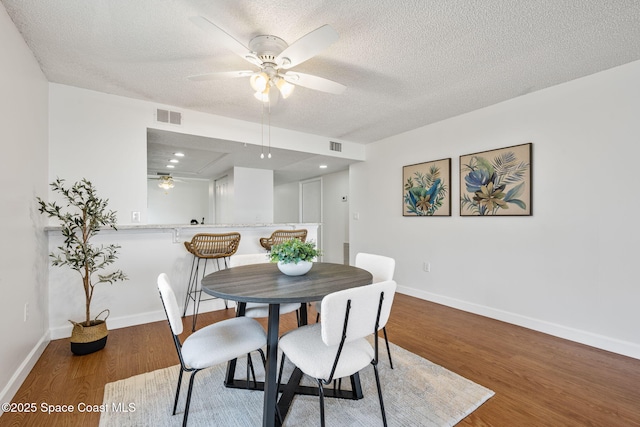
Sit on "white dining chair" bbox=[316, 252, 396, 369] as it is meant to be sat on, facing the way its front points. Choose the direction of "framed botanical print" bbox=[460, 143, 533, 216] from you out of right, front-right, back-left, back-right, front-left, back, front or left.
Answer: back

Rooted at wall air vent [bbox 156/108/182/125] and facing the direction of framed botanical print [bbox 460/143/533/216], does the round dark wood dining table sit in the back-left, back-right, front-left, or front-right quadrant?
front-right

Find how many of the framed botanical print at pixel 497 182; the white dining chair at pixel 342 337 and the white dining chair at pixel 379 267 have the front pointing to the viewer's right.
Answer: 0

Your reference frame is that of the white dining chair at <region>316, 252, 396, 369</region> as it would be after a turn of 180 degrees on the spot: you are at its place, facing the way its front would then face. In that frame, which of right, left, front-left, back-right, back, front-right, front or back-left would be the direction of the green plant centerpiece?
back

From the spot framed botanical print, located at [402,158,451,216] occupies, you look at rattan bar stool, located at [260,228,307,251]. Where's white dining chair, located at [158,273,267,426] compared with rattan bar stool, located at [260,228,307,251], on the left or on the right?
left

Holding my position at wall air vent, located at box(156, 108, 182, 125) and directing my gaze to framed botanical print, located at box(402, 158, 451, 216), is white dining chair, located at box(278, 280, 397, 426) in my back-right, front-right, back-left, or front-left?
front-right

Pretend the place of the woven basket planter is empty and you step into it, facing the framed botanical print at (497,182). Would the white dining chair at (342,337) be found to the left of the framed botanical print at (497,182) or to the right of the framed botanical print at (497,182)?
right

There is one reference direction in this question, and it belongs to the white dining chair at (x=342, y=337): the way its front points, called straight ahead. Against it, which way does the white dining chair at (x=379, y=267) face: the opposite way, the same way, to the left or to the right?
to the left

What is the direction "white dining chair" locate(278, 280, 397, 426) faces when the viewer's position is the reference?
facing away from the viewer and to the left of the viewer

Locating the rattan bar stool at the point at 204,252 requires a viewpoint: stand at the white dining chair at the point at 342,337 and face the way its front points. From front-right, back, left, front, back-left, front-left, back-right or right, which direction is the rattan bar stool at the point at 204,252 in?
front

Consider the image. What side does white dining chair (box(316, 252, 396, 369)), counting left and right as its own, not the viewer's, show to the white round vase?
front

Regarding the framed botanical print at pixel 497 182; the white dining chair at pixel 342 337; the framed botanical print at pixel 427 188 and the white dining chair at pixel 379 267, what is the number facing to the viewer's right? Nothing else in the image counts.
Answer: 0

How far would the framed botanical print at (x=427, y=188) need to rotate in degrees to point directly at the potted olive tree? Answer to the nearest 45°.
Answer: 0° — it already faces it

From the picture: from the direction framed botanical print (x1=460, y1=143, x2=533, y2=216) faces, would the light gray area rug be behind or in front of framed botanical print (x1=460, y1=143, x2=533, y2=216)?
in front

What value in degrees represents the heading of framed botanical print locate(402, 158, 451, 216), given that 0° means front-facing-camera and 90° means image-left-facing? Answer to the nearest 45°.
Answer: approximately 45°

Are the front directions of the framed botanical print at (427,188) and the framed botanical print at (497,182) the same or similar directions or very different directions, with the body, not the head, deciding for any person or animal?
same or similar directions

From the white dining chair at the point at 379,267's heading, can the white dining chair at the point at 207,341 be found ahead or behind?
ahead

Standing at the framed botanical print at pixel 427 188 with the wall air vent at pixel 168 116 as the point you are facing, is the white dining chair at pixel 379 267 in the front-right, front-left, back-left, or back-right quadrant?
front-left

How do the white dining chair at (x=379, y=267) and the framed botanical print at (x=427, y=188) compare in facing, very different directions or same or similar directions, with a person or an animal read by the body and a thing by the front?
same or similar directions

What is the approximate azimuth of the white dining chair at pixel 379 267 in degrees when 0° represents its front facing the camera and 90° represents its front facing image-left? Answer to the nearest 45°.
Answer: approximately 45°

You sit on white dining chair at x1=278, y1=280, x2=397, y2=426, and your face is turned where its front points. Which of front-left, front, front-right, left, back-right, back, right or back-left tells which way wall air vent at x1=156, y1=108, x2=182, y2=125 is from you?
front
